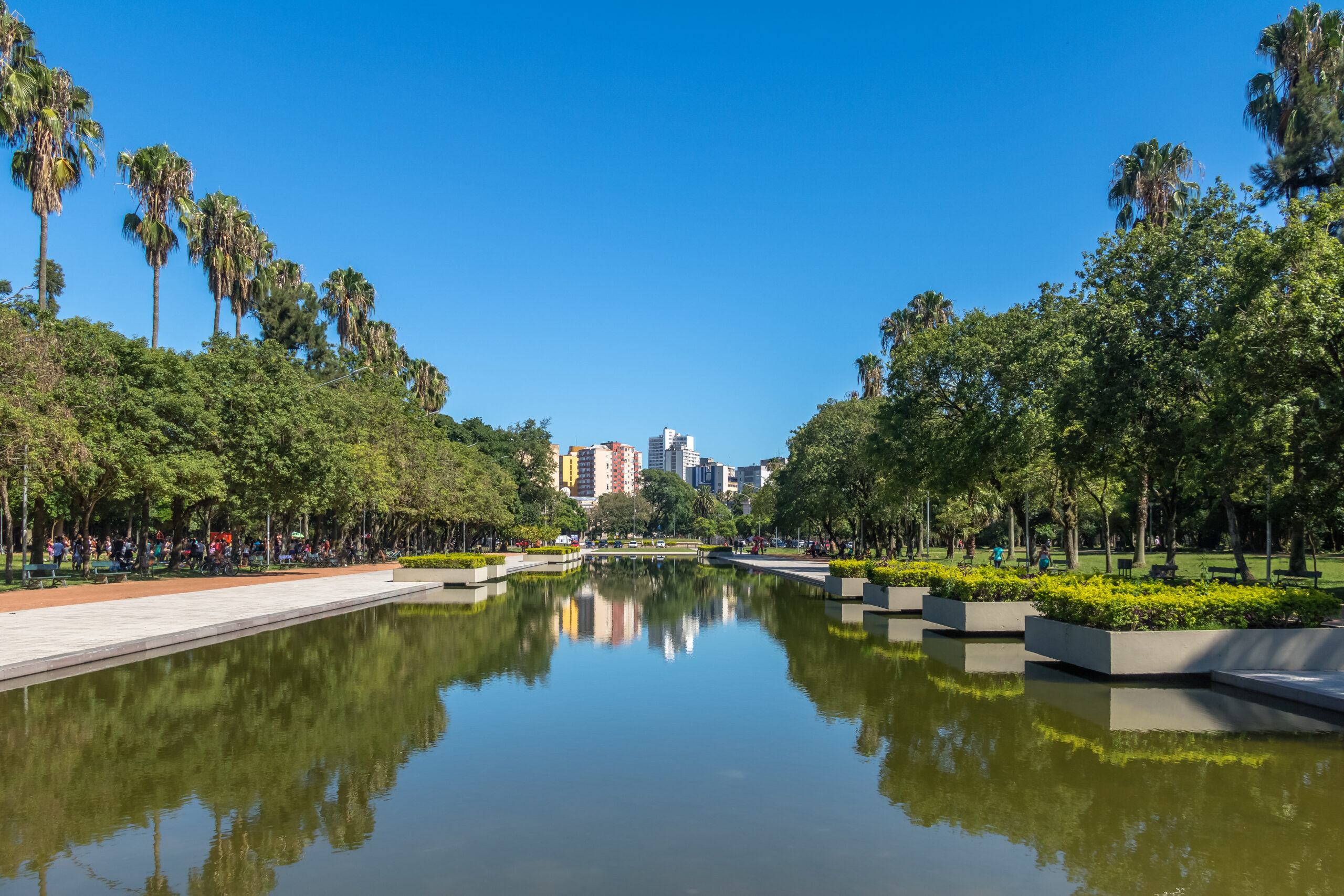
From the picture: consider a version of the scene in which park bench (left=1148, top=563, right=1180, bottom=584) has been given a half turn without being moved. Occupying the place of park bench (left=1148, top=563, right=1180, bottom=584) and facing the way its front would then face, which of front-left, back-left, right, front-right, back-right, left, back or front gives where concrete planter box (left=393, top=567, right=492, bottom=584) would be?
back-left

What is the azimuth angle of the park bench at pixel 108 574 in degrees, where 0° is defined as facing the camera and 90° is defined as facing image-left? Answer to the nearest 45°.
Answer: approximately 315°

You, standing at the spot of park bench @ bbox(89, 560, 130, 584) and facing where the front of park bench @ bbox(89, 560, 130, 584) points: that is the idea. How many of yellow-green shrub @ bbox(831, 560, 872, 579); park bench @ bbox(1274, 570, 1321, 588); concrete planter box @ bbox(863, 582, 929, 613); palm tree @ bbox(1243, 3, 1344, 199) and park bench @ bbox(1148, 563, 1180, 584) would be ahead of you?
5

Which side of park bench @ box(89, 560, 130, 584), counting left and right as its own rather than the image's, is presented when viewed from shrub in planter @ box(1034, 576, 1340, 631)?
front

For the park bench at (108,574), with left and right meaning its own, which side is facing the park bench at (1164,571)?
front

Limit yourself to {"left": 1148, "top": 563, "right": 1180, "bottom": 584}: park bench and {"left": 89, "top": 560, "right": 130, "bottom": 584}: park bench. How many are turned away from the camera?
0

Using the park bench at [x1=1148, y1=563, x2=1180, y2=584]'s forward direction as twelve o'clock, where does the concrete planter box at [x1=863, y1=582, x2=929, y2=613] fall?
The concrete planter box is roughly at 12 o'clock from the park bench.

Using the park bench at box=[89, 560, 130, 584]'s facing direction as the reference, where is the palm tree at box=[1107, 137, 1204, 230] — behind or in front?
in front

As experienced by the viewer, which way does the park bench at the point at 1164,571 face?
facing the viewer and to the left of the viewer
